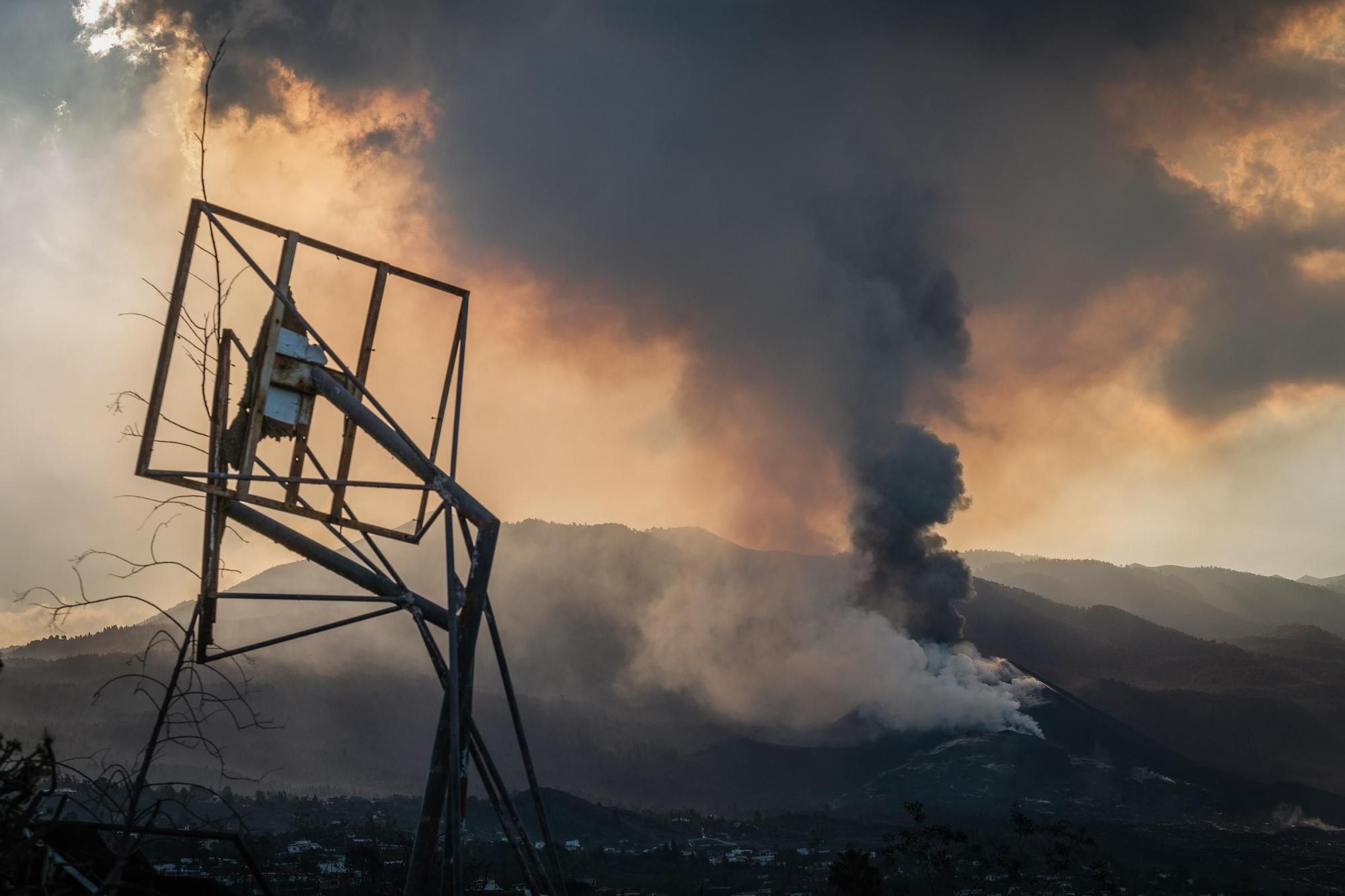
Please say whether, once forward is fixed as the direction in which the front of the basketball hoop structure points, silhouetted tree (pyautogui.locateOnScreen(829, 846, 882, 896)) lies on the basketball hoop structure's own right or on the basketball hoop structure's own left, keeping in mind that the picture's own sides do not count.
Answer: on the basketball hoop structure's own right

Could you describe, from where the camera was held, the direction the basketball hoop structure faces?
facing away from the viewer and to the left of the viewer
